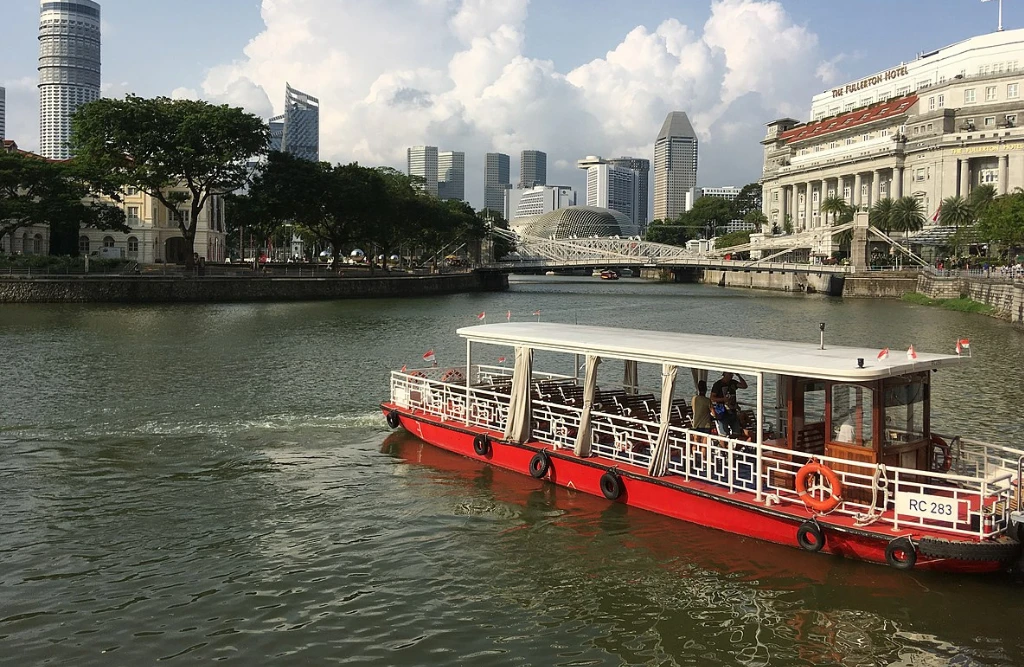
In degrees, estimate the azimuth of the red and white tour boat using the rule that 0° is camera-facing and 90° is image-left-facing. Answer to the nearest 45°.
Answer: approximately 315°
